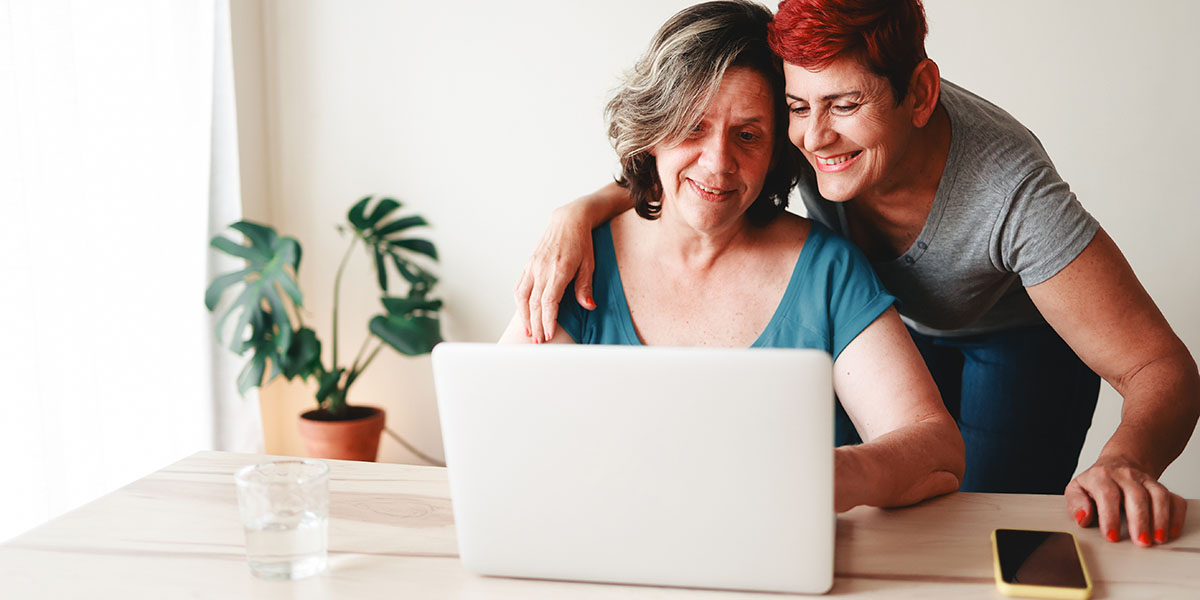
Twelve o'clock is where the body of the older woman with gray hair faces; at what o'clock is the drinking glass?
The drinking glass is roughly at 1 o'clock from the older woman with gray hair.

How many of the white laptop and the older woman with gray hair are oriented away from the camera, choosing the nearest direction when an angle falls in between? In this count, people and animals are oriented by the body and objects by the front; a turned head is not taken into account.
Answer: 1

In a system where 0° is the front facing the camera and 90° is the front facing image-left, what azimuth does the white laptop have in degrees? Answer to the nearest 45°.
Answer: approximately 180°

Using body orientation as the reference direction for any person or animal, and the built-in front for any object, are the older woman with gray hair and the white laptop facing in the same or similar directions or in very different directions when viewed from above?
very different directions

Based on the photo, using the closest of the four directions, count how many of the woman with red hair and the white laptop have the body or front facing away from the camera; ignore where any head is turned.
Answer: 1

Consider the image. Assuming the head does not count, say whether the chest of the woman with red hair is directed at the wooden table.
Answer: yes

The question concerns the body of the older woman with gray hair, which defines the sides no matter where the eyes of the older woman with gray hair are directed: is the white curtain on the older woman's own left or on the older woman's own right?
on the older woman's own right

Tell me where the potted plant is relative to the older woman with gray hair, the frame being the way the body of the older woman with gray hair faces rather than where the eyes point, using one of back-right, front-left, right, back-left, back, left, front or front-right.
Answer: back-right
